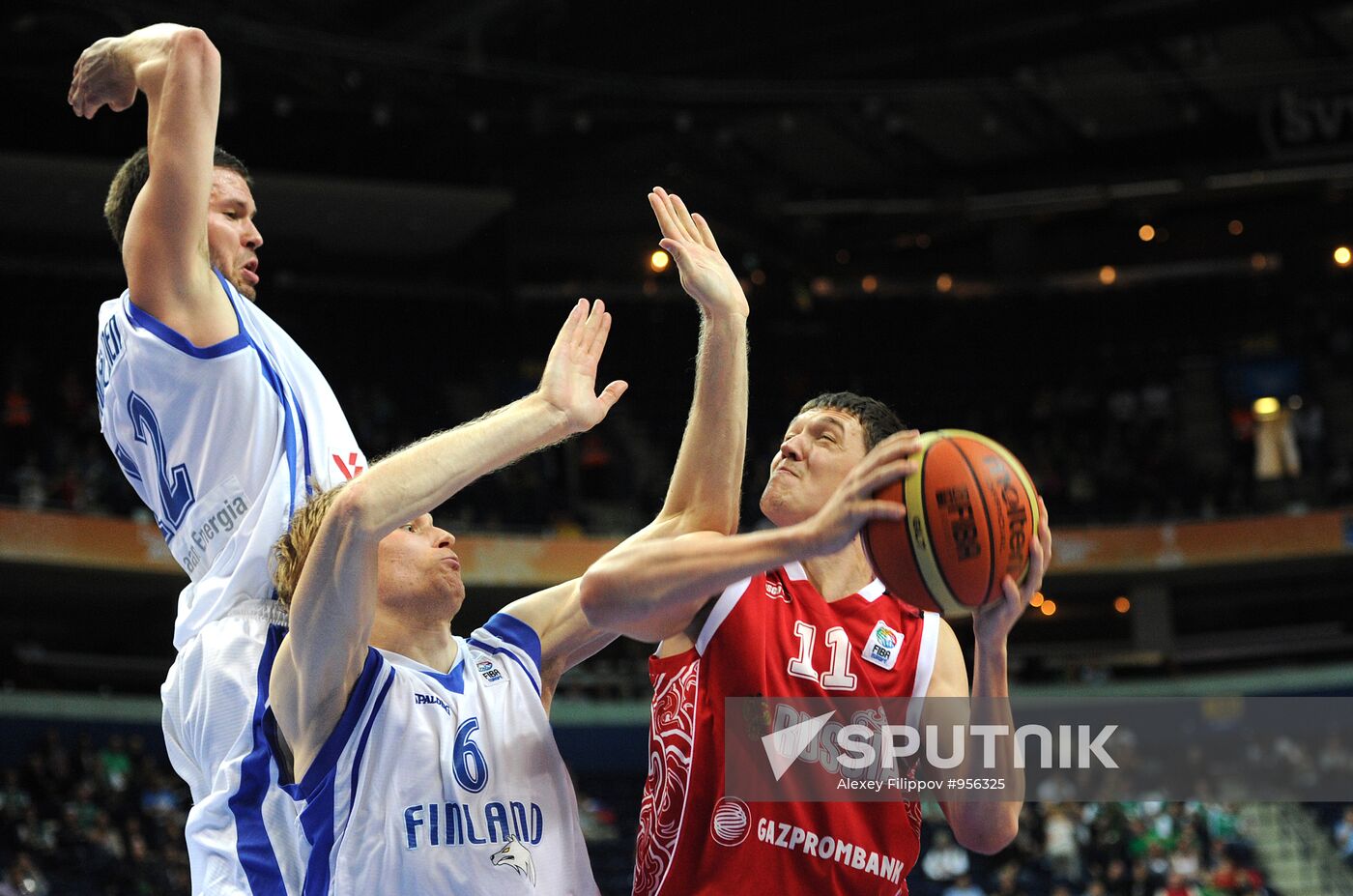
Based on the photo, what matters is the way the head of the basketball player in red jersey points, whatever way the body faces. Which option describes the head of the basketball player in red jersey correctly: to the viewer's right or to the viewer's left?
to the viewer's left

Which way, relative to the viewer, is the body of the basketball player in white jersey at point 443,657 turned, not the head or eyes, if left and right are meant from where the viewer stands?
facing the viewer and to the right of the viewer

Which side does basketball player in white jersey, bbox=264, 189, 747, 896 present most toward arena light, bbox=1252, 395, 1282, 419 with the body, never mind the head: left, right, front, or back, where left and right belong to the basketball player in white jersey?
left

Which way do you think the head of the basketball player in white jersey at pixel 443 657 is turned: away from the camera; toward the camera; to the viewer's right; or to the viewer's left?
to the viewer's right

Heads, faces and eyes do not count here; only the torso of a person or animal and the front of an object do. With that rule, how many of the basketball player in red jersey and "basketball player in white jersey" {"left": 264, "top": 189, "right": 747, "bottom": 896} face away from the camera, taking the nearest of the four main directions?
0

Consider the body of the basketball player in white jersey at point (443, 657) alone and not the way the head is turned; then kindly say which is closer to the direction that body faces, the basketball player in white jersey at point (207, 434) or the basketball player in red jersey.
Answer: the basketball player in red jersey

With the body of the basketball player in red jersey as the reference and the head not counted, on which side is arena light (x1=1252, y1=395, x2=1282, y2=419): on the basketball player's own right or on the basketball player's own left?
on the basketball player's own left

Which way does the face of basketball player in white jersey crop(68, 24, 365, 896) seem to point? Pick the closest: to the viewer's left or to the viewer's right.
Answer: to the viewer's right

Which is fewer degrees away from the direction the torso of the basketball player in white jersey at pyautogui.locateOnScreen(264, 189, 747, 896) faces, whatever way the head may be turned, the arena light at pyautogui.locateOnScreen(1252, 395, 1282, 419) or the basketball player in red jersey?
the basketball player in red jersey
